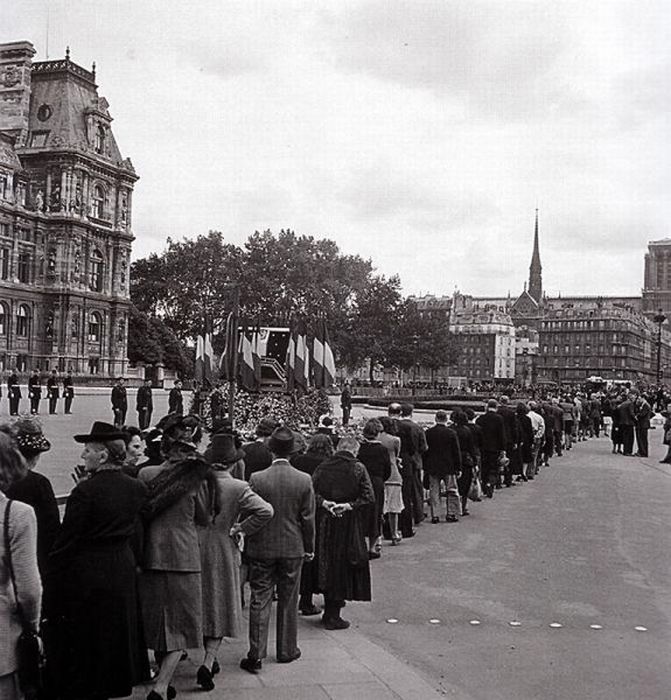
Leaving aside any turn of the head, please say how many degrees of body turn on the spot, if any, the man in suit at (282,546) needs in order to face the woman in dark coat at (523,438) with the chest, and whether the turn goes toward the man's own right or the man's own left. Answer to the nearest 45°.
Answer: approximately 45° to the man's own right

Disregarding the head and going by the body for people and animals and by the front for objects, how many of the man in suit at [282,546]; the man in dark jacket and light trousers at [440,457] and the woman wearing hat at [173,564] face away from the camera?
3

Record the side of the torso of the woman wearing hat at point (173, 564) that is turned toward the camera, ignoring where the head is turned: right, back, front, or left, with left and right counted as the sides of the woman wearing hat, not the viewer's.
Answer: back

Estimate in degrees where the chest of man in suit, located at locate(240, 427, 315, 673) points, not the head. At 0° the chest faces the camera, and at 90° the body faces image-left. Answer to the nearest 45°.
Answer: approximately 180°

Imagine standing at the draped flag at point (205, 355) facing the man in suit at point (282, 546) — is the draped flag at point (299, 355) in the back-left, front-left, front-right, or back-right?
front-left

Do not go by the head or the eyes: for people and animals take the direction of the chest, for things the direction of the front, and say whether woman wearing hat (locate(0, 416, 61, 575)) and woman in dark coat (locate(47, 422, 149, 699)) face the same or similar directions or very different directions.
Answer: same or similar directions

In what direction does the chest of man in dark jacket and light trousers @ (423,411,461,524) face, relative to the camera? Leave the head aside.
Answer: away from the camera

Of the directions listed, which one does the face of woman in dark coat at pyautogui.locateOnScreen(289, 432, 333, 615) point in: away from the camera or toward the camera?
away from the camera

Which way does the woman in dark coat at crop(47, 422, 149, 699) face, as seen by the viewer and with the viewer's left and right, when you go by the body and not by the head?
facing away from the viewer and to the left of the viewer

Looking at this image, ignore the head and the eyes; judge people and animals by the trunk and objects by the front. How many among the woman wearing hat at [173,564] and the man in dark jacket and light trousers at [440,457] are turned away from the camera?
2

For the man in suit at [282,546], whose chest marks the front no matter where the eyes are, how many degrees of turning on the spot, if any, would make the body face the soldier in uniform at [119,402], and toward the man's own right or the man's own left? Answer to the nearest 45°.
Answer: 0° — they already face them

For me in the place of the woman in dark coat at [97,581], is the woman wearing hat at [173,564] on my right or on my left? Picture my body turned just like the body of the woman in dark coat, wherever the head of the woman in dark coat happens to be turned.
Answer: on my right

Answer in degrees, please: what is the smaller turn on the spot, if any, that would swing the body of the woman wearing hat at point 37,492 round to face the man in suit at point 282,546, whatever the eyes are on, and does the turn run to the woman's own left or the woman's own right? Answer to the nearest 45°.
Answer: approximately 90° to the woman's own right

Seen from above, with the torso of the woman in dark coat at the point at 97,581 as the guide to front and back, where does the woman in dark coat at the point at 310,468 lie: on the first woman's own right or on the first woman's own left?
on the first woman's own right

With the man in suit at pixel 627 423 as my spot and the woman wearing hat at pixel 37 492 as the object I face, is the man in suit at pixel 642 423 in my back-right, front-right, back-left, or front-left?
back-left
